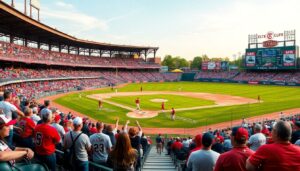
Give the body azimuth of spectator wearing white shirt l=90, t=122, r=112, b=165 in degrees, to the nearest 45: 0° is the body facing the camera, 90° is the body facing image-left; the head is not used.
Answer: approximately 180°

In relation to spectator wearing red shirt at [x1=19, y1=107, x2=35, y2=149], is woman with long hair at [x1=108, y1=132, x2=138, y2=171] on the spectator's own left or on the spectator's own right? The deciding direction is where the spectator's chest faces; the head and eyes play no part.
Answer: on the spectator's own right

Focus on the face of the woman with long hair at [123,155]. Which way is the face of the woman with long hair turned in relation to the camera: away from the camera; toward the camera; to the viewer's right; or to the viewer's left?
away from the camera

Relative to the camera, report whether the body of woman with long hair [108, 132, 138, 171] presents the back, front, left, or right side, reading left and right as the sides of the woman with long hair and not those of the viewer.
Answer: back

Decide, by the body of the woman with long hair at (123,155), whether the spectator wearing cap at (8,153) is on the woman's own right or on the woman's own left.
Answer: on the woman's own left

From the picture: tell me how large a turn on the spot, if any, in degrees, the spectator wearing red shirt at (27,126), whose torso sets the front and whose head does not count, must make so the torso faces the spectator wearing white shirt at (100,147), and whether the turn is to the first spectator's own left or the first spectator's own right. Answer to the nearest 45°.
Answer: approximately 90° to the first spectator's own right

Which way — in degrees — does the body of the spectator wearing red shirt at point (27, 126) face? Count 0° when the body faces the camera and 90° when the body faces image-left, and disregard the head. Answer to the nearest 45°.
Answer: approximately 225°

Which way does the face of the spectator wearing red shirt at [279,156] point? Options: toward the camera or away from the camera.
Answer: away from the camera
